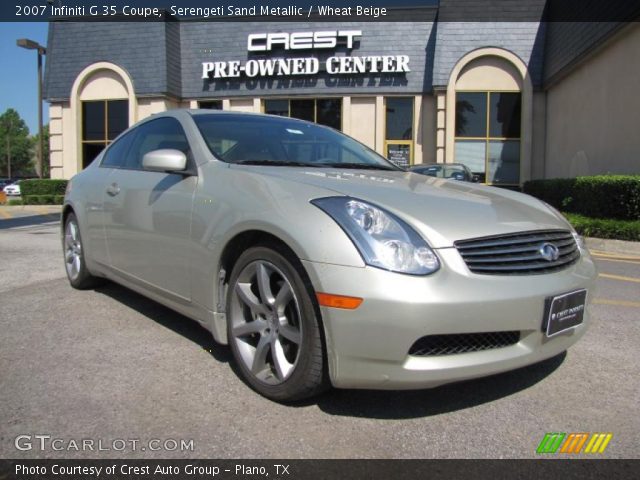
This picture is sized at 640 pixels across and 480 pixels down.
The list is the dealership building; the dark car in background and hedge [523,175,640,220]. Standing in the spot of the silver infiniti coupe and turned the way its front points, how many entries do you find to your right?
0

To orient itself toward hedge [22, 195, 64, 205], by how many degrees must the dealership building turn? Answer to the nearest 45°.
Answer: approximately 90° to its right

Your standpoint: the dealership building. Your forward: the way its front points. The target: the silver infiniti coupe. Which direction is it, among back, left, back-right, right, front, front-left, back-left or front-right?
front

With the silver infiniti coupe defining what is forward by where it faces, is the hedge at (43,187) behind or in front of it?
behind

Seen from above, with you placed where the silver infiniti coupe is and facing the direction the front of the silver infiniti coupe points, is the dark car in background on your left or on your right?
on your left

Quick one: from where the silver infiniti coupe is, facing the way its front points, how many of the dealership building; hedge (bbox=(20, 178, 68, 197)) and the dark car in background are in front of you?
0

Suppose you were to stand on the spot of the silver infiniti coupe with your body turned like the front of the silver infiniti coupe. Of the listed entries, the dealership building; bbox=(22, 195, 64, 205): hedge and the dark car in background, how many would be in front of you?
0

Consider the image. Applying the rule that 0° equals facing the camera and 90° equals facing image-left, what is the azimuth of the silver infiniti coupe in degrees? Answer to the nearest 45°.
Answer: approximately 315°

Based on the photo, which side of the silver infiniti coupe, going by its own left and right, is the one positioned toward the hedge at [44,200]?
back

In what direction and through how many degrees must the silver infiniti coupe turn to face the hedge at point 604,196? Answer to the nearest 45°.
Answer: approximately 90° to its left

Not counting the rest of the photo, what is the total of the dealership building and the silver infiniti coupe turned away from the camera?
0

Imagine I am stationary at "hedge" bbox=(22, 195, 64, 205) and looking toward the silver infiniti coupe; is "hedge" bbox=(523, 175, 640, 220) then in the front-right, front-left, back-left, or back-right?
front-left

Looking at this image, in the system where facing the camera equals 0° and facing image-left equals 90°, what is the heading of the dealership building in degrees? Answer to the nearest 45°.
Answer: approximately 0°

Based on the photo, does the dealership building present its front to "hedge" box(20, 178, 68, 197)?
no
